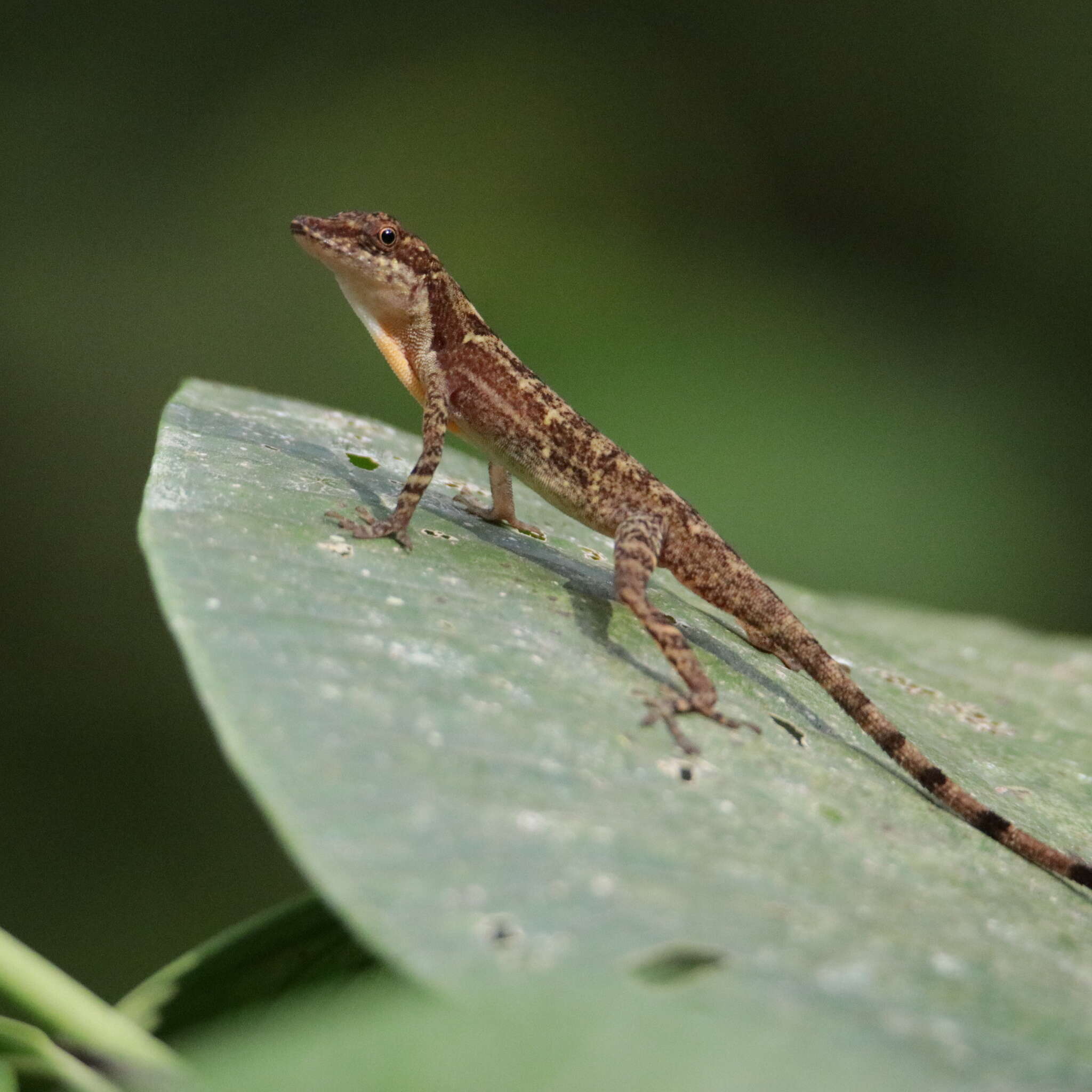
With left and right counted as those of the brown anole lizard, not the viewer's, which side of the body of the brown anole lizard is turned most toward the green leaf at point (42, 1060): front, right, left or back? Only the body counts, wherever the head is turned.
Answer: left

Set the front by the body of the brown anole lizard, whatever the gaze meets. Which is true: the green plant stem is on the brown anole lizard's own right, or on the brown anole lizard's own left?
on the brown anole lizard's own left

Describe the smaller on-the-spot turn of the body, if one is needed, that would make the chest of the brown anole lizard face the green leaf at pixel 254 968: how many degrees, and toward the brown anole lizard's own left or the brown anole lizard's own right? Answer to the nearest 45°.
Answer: approximately 90° to the brown anole lizard's own left

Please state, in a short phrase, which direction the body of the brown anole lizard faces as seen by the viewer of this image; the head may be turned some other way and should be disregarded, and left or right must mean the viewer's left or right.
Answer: facing to the left of the viewer
